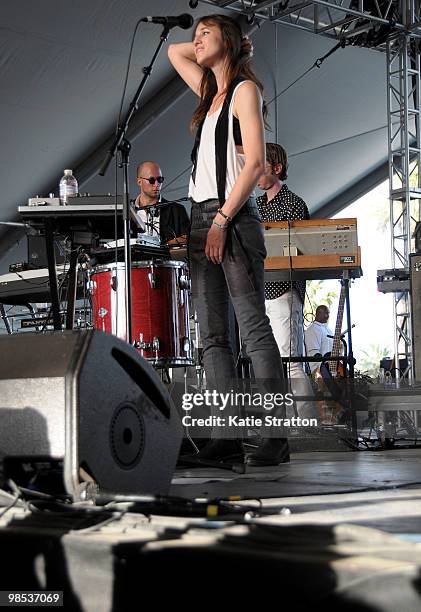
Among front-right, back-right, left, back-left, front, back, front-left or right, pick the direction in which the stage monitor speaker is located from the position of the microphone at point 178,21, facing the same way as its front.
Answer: right

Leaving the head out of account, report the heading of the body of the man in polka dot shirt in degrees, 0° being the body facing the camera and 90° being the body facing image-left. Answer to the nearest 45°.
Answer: approximately 45°

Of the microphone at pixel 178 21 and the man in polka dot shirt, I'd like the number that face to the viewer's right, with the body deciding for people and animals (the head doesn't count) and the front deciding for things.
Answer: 1

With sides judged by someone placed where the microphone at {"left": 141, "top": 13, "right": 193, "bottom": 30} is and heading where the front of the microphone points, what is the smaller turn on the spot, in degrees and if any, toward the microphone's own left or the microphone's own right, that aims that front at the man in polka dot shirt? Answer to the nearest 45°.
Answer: approximately 90° to the microphone's own left

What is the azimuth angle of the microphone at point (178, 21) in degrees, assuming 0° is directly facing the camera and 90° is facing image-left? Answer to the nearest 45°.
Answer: approximately 270°

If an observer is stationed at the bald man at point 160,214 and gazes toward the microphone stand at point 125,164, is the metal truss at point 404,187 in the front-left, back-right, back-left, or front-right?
back-left

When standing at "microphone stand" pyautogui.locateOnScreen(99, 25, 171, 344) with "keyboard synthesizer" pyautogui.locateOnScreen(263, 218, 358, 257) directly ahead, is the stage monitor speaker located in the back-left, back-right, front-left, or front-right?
back-right
